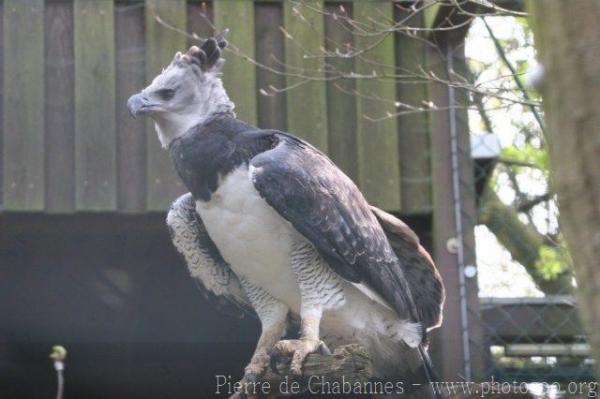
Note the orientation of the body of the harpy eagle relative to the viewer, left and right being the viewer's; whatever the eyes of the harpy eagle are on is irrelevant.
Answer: facing the viewer and to the left of the viewer

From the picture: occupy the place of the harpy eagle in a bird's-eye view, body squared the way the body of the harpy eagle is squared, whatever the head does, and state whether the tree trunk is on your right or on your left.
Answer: on your left

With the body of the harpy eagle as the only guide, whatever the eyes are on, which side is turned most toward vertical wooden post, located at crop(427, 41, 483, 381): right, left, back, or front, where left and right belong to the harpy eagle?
back

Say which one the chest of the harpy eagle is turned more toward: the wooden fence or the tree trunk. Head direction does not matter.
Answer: the tree trunk

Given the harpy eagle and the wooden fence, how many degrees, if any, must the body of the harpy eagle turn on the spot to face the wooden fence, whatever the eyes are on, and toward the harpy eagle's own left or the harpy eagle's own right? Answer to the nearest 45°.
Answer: approximately 90° to the harpy eagle's own right

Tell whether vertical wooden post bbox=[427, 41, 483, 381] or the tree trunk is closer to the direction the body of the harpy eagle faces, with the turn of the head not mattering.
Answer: the tree trunk
